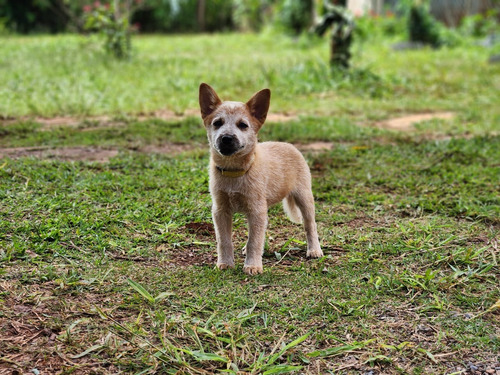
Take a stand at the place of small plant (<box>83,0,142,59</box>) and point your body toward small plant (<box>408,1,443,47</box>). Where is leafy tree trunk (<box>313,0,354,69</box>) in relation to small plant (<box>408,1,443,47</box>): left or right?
right

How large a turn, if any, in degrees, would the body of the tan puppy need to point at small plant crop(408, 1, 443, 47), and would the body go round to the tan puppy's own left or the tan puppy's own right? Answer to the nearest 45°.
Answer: approximately 135° to the tan puppy's own right

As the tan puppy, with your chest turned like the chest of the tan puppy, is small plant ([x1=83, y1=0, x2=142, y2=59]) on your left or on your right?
on your right

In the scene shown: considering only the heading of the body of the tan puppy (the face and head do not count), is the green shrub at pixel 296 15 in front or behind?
behind

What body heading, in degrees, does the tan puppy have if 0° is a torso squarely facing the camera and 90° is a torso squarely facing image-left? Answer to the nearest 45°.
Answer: approximately 45°

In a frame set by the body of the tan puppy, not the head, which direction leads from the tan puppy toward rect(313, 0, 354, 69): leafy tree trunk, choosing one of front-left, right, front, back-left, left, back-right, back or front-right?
back-right
